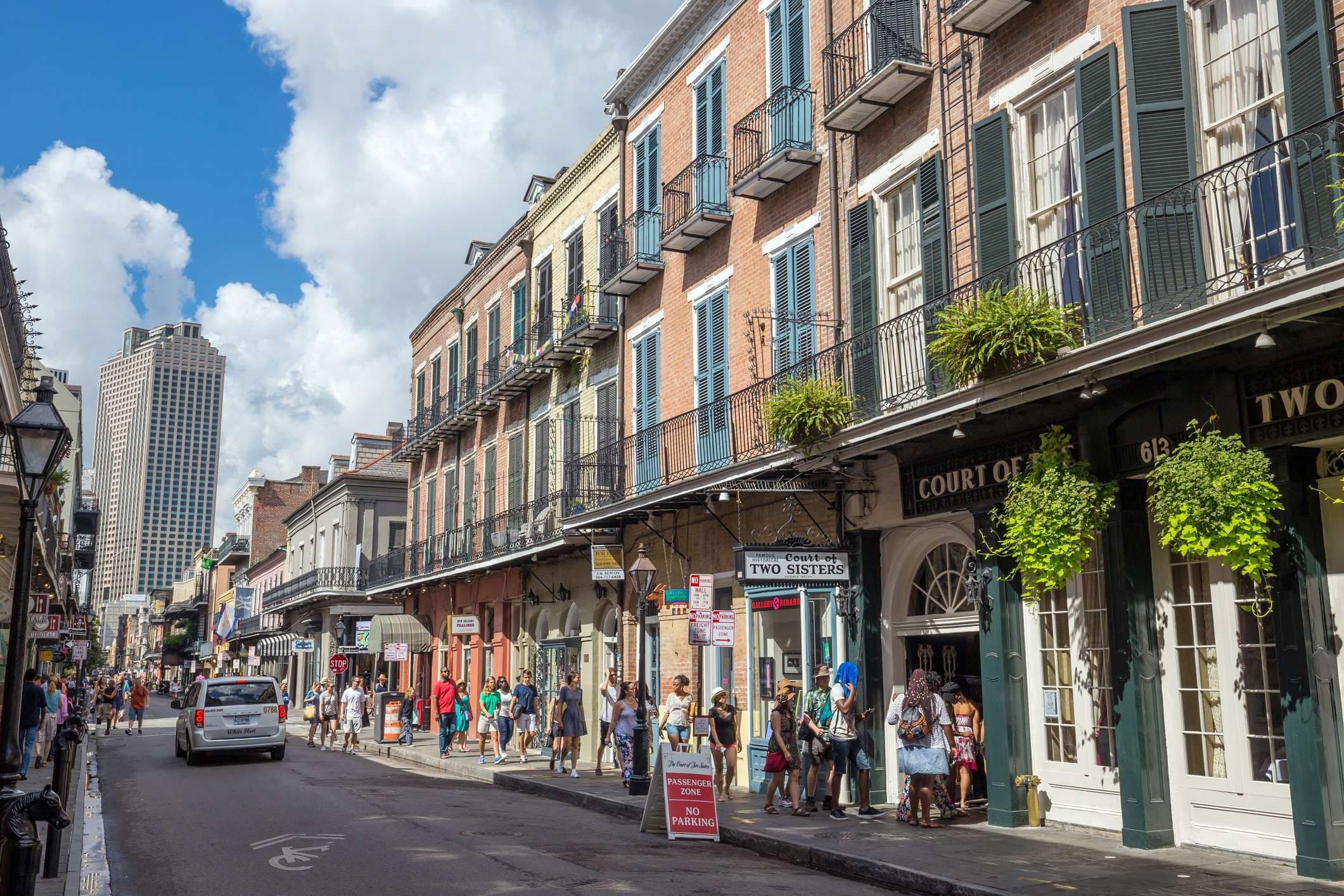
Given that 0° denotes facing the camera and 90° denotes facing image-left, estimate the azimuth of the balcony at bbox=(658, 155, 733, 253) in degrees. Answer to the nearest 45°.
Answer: approximately 45°

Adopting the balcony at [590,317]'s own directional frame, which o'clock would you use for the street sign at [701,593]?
The street sign is roughly at 10 o'clock from the balcony.

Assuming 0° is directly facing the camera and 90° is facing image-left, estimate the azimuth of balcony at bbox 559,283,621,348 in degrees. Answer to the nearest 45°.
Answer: approximately 45°

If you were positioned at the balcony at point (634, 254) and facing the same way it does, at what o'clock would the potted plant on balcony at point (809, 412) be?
The potted plant on balcony is roughly at 10 o'clock from the balcony.

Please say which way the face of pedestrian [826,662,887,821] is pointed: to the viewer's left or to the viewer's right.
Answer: to the viewer's right

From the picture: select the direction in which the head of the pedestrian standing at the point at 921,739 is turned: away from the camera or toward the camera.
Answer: away from the camera

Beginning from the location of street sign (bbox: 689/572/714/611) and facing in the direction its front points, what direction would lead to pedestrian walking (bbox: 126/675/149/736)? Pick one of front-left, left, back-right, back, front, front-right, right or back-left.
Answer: back-right

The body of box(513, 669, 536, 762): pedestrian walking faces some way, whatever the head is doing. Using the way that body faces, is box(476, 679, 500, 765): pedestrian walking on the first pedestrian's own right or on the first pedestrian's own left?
on the first pedestrian's own right
